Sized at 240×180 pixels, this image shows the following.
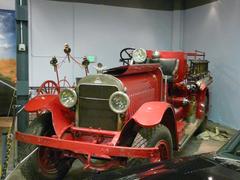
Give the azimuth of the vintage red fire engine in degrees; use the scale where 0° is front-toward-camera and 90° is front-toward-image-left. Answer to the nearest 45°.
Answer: approximately 45°
